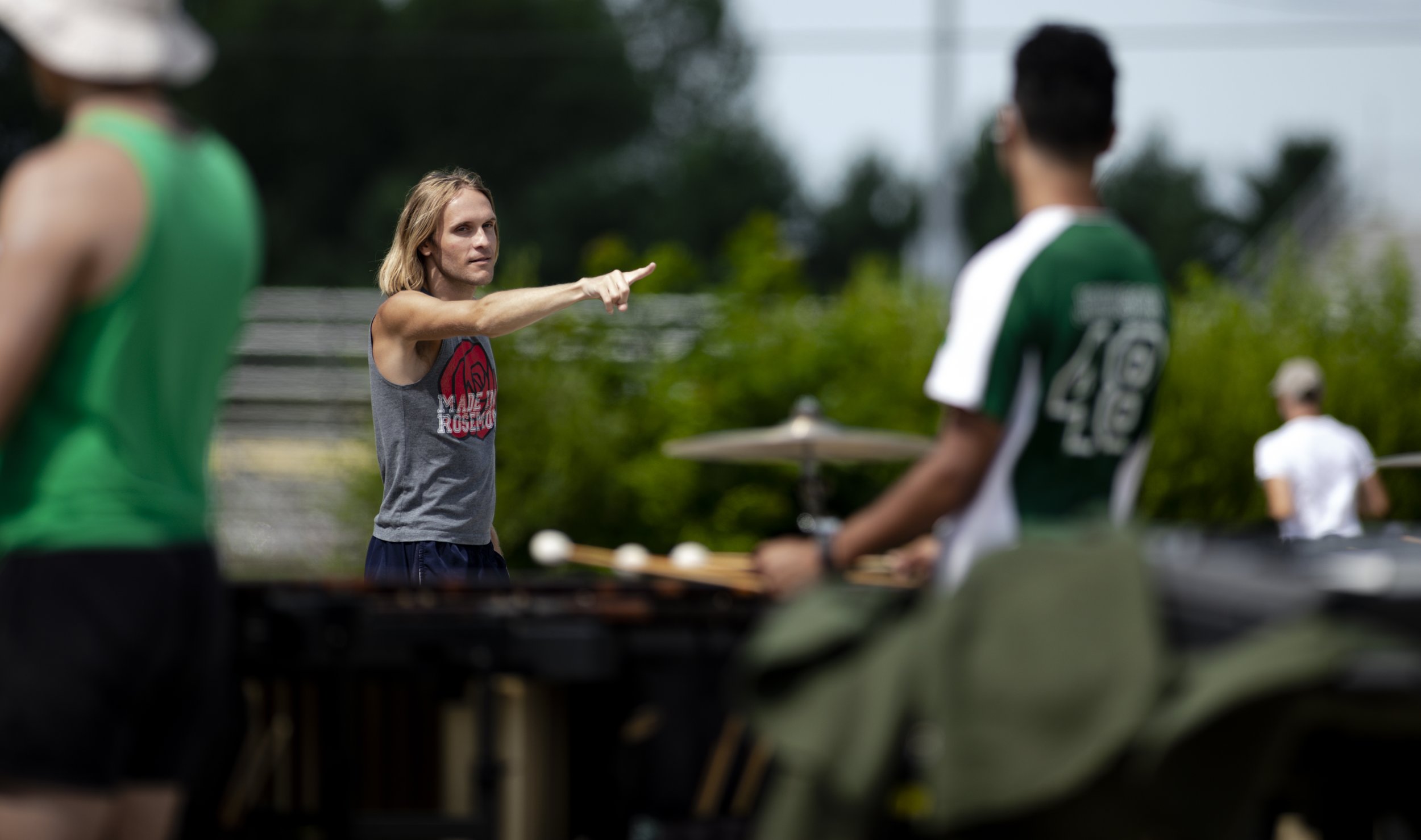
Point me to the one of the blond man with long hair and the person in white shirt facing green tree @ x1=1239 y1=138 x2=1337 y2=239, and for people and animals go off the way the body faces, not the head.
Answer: the person in white shirt

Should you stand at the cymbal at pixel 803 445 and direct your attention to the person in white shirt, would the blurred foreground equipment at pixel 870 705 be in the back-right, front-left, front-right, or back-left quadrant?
back-right

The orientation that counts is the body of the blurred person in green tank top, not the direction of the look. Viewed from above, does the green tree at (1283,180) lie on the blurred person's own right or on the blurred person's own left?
on the blurred person's own right

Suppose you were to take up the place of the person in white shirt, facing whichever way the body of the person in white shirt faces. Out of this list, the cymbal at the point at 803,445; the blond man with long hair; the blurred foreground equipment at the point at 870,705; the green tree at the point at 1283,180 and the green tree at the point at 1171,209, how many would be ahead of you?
2

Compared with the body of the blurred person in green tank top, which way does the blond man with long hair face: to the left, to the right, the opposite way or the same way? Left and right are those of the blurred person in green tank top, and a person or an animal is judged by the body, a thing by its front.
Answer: the opposite way

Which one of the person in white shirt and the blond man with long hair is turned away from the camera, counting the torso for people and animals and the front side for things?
the person in white shirt

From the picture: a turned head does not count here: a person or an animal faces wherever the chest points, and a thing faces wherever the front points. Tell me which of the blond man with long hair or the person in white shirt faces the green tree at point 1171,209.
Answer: the person in white shirt

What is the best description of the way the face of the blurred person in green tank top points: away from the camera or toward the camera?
away from the camera

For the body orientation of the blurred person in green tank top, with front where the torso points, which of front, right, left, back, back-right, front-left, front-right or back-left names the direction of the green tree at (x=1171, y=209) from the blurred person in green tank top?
right

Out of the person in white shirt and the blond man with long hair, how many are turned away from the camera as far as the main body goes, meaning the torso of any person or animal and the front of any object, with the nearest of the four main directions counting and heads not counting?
1

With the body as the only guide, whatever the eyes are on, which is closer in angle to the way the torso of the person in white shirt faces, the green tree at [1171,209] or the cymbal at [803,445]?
the green tree

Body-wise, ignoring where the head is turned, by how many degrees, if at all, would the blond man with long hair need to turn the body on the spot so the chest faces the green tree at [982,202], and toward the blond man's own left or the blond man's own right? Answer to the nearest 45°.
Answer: approximately 135° to the blond man's own left

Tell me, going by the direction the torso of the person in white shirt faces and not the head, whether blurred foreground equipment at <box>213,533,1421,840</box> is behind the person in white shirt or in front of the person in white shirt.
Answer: behind

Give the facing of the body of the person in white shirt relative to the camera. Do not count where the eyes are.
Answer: away from the camera
